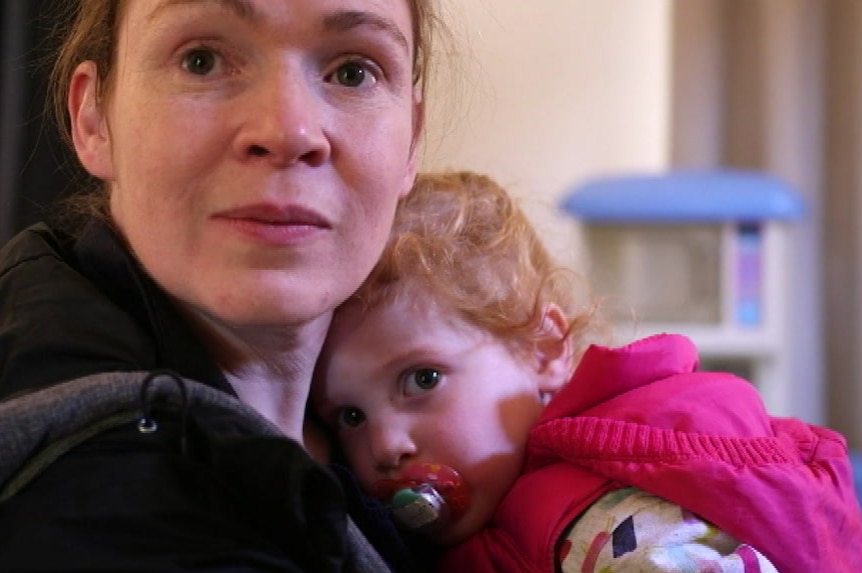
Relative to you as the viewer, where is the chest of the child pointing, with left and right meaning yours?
facing the viewer and to the left of the viewer

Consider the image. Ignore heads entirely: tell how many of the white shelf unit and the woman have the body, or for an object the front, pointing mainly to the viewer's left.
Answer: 0

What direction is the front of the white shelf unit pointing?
toward the camera

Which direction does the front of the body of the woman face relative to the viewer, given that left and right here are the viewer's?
facing the viewer and to the right of the viewer

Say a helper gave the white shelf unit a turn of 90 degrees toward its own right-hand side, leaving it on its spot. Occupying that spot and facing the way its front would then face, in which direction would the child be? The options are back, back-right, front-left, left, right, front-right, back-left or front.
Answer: left

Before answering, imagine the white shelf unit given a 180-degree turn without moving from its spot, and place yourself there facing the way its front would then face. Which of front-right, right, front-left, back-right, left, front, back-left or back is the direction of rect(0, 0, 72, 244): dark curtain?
back-left

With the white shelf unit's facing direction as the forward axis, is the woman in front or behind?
in front

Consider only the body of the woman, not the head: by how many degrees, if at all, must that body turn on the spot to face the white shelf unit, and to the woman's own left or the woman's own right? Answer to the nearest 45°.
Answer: approximately 90° to the woman's own left

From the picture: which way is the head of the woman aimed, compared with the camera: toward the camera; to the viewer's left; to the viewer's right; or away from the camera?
toward the camera

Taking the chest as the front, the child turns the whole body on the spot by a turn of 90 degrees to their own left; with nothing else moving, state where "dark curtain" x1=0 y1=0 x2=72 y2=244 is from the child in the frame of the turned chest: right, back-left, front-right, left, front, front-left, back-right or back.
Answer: back
